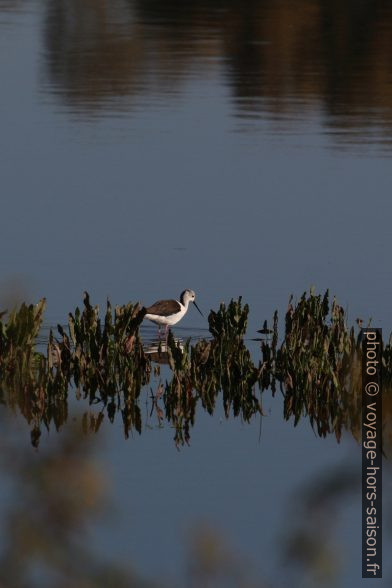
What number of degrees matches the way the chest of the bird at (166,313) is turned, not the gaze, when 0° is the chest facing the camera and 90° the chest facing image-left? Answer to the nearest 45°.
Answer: approximately 270°
